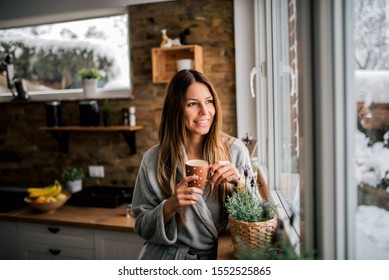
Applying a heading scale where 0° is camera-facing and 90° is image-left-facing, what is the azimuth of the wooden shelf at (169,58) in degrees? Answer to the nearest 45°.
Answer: approximately 0°

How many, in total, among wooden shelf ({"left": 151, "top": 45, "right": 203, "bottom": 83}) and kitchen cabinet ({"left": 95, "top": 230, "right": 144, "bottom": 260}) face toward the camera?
2

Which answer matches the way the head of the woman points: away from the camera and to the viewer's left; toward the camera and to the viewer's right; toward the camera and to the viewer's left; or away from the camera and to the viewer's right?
toward the camera and to the viewer's right

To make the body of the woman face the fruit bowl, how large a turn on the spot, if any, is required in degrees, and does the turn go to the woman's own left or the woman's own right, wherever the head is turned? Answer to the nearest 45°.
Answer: approximately 180°

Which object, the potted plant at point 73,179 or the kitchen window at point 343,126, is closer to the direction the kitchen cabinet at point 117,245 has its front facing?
the kitchen window

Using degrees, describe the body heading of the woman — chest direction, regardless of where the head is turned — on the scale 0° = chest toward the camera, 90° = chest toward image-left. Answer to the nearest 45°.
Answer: approximately 315°

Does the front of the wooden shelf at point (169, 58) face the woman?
yes
